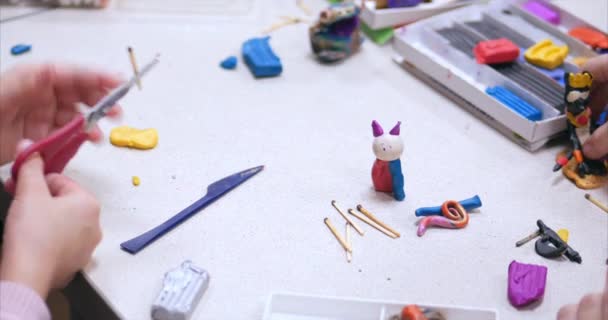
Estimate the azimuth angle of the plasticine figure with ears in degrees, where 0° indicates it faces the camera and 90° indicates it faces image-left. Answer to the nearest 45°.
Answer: approximately 0°

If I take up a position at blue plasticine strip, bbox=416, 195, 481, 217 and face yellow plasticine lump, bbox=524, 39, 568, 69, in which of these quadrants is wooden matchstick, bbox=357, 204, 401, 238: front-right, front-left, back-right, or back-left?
back-left
